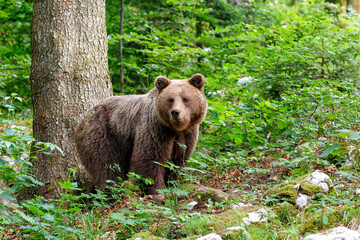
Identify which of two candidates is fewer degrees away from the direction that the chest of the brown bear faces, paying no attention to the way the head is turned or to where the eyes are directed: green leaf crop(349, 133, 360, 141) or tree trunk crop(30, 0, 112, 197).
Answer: the green leaf

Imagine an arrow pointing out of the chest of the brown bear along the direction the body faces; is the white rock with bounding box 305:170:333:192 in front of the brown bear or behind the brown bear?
in front

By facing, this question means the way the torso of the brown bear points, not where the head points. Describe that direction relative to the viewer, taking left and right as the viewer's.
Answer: facing the viewer and to the right of the viewer

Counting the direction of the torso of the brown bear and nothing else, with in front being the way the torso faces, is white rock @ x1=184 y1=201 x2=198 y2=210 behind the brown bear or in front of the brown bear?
in front

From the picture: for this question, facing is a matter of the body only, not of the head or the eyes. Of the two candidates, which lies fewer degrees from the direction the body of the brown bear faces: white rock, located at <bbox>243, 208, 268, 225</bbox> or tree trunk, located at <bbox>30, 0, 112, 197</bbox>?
the white rock

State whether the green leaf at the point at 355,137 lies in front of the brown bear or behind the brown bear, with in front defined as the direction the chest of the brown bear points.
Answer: in front

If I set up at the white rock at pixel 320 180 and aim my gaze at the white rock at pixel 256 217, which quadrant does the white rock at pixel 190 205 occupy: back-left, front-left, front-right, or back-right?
front-right
